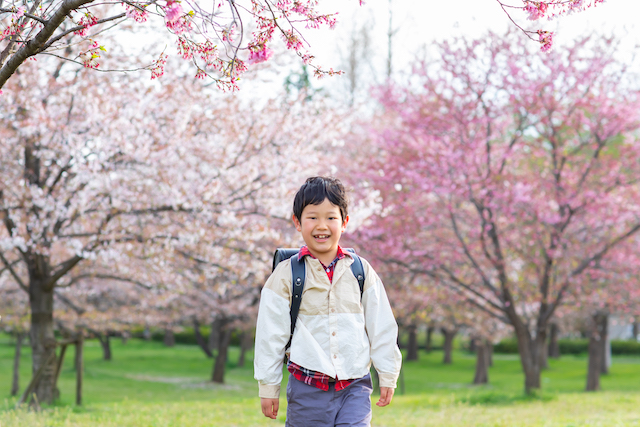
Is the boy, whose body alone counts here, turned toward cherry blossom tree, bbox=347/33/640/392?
no

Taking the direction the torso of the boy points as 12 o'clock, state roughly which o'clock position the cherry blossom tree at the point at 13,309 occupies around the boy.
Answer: The cherry blossom tree is roughly at 5 o'clock from the boy.

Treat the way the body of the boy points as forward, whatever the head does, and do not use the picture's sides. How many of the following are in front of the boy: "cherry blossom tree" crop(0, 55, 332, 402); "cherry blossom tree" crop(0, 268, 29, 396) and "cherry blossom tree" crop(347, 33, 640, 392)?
0

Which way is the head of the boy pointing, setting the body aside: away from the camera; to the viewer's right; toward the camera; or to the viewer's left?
toward the camera

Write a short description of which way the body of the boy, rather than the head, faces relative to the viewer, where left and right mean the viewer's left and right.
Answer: facing the viewer
